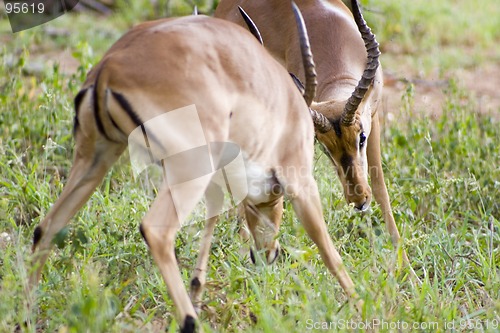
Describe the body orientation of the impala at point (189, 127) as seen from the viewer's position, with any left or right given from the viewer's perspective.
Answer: facing away from the viewer and to the right of the viewer

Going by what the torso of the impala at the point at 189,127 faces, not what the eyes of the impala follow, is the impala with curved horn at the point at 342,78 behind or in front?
in front
